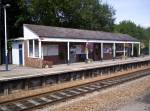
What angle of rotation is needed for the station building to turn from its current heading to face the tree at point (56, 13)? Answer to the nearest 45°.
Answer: approximately 135° to its left

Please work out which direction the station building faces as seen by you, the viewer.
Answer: facing the viewer and to the right of the viewer
